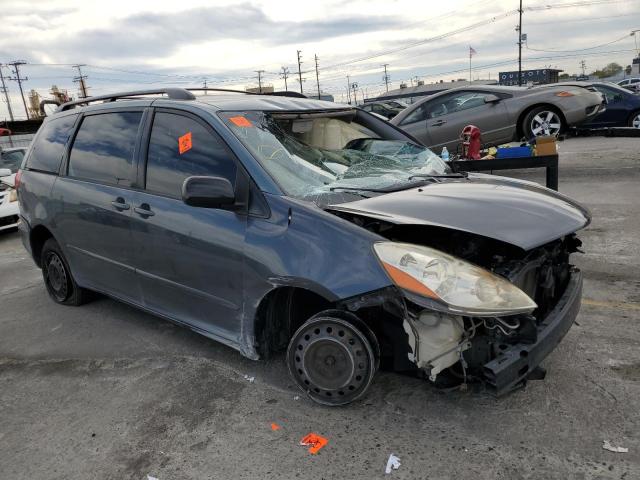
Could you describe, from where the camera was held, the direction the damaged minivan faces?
facing the viewer and to the right of the viewer

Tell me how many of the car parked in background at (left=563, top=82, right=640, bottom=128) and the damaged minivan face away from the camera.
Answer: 0

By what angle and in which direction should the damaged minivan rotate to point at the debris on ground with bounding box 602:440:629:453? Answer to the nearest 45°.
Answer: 0° — it already faces it

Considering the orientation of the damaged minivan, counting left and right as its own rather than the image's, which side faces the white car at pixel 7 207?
back
